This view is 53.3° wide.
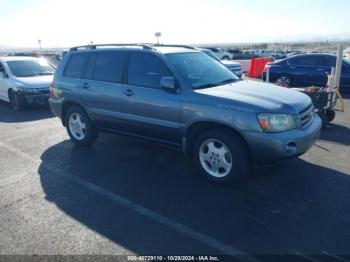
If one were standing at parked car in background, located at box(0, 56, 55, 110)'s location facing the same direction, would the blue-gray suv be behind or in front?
in front

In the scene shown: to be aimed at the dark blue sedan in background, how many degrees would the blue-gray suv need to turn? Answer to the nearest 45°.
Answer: approximately 90° to its left

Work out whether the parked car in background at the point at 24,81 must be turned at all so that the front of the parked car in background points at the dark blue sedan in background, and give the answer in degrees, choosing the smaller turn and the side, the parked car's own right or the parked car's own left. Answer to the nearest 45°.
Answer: approximately 45° to the parked car's own left

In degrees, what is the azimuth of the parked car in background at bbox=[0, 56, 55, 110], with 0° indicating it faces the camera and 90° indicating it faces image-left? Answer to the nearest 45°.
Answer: approximately 315°

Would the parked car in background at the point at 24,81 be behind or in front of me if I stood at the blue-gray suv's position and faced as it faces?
behind

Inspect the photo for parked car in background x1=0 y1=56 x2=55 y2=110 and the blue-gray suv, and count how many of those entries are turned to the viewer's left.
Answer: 0

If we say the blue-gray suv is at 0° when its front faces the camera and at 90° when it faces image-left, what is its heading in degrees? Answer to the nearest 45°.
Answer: approximately 315°
